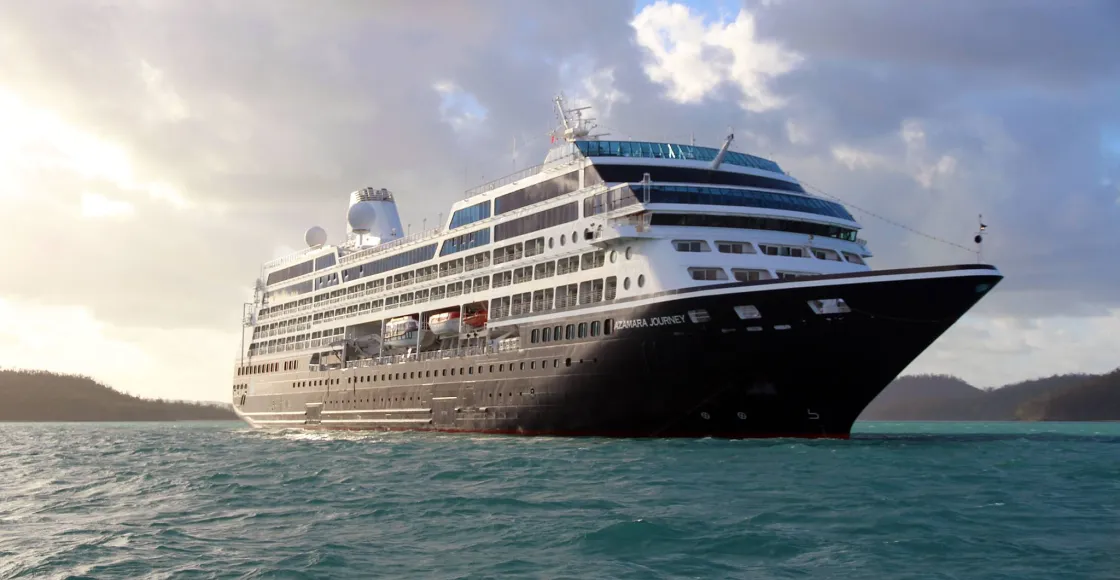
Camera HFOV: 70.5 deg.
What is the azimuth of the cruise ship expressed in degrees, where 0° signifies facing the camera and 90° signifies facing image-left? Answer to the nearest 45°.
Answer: approximately 315°
